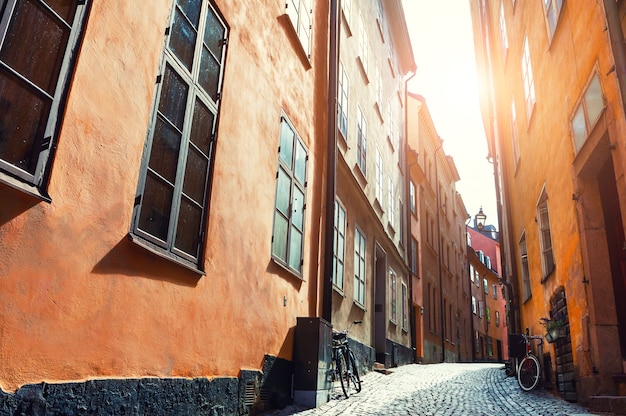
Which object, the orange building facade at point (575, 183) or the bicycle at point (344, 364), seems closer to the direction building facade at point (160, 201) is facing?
the orange building facade

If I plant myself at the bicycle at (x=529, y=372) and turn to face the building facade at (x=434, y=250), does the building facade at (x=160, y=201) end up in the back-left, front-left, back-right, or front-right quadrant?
back-left

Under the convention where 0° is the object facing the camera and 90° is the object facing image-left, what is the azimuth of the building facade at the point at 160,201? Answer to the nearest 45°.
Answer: approximately 315°

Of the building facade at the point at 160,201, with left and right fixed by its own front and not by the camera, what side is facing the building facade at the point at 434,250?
left

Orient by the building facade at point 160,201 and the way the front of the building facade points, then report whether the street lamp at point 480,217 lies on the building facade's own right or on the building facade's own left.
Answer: on the building facade's own left

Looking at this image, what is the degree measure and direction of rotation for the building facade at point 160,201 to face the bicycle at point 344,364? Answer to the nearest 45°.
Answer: approximately 90° to its left

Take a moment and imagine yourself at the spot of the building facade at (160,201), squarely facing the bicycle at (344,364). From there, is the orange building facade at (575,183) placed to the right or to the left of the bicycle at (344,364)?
right
